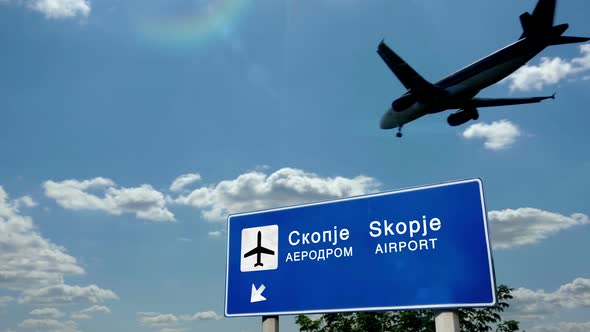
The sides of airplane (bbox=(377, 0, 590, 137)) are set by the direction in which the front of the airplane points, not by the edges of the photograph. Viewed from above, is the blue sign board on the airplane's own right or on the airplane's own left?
on the airplane's own left

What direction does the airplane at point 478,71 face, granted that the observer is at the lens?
facing away from the viewer and to the left of the viewer

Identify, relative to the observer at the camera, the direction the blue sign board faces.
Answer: facing the viewer and to the left of the viewer

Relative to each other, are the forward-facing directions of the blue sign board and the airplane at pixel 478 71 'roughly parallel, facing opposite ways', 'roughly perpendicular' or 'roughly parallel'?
roughly perpendicular

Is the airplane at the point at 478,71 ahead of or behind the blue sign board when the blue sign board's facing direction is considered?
behind

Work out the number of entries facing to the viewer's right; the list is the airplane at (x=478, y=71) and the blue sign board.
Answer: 0
